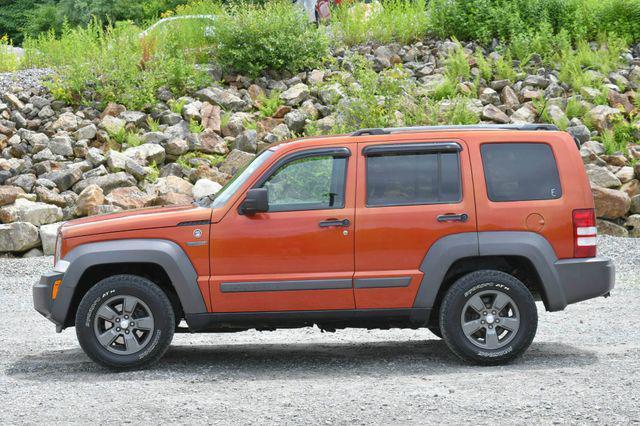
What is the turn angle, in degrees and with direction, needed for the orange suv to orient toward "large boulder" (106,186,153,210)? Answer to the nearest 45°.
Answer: approximately 45° to its right

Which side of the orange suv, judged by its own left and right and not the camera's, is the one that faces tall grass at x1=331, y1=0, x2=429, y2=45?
right

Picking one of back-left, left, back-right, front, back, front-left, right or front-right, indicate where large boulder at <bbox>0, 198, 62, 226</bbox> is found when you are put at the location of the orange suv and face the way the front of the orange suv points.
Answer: front-right

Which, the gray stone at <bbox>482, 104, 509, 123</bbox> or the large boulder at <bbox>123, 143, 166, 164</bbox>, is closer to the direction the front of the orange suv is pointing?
the large boulder

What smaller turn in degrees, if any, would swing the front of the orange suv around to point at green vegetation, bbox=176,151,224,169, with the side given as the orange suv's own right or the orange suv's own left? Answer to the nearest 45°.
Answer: approximately 90° to the orange suv's own right

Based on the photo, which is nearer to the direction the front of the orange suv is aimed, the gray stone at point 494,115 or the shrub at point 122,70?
the shrub

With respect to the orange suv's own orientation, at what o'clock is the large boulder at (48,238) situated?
The large boulder is roughly at 2 o'clock from the orange suv.

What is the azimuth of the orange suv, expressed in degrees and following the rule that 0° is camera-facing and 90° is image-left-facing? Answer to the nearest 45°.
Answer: approximately 90°

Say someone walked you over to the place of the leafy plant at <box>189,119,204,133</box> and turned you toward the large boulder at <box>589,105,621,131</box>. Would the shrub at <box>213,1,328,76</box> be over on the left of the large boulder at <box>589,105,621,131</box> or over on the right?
left

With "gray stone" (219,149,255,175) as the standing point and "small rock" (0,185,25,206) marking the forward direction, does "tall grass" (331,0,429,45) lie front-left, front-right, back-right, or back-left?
back-right

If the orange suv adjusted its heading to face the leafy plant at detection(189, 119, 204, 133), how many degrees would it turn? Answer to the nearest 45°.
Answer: approximately 90° to its right

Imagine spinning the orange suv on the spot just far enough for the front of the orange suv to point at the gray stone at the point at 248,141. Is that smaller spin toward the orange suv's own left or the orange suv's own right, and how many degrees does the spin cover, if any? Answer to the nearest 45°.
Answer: approximately 90° to the orange suv's own right

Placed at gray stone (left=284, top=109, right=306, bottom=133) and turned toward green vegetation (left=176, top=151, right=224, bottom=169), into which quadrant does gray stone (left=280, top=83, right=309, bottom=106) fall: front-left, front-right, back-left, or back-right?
back-right

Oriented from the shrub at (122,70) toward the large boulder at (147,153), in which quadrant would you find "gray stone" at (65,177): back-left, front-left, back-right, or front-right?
front-right

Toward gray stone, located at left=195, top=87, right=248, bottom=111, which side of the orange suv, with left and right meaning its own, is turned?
right

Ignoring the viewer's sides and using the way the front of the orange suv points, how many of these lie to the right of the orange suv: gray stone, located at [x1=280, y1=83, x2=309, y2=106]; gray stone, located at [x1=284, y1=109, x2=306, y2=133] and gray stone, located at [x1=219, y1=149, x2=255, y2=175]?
3

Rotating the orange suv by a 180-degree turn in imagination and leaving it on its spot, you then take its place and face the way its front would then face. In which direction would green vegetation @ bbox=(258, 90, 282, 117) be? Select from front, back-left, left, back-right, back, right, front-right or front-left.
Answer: left
